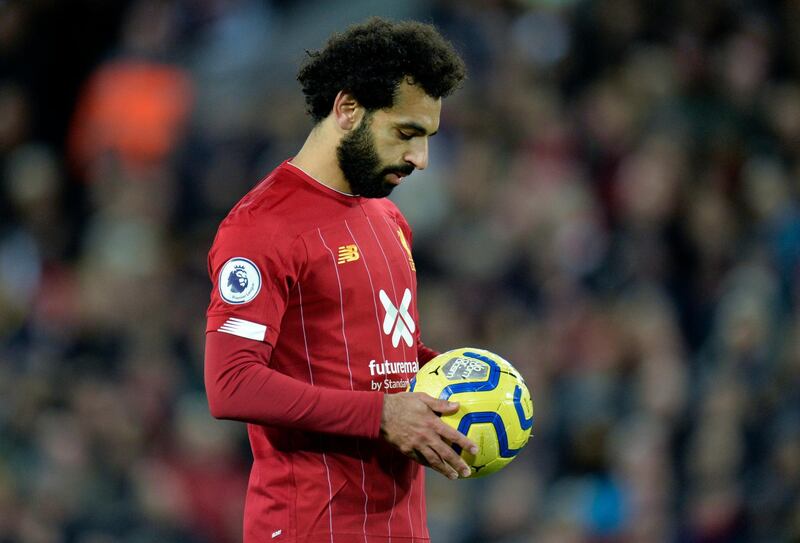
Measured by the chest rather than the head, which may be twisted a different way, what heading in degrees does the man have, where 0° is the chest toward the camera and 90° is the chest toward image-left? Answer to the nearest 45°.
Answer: approximately 315°
